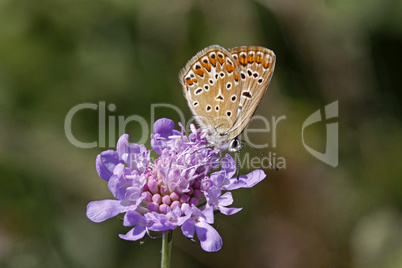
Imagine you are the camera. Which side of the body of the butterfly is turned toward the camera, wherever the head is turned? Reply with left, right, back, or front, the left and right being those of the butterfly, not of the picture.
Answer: right
